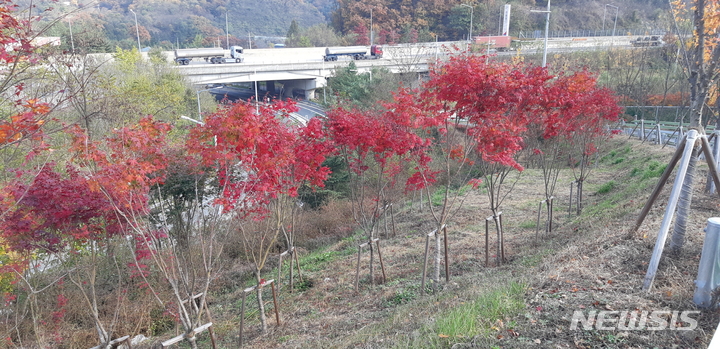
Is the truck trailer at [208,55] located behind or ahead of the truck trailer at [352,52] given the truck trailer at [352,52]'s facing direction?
behind

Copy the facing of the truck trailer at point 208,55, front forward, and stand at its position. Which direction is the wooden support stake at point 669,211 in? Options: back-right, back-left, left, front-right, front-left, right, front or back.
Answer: right

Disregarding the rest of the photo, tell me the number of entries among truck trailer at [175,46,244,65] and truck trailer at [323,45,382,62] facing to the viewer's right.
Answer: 2

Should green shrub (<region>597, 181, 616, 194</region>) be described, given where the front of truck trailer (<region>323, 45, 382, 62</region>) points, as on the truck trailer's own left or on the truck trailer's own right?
on the truck trailer's own right

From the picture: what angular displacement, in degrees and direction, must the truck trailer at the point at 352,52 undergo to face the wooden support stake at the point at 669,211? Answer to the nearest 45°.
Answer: approximately 90° to its right

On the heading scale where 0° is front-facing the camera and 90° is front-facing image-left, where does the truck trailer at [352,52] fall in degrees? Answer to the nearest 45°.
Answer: approximately 270°

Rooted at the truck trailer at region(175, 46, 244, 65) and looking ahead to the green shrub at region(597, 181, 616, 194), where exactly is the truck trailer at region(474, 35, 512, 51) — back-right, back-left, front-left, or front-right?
front-left

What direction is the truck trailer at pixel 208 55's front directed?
to the viewer's right

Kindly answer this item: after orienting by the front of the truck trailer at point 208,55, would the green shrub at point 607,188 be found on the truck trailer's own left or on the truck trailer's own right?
on the truck trailer's own right
